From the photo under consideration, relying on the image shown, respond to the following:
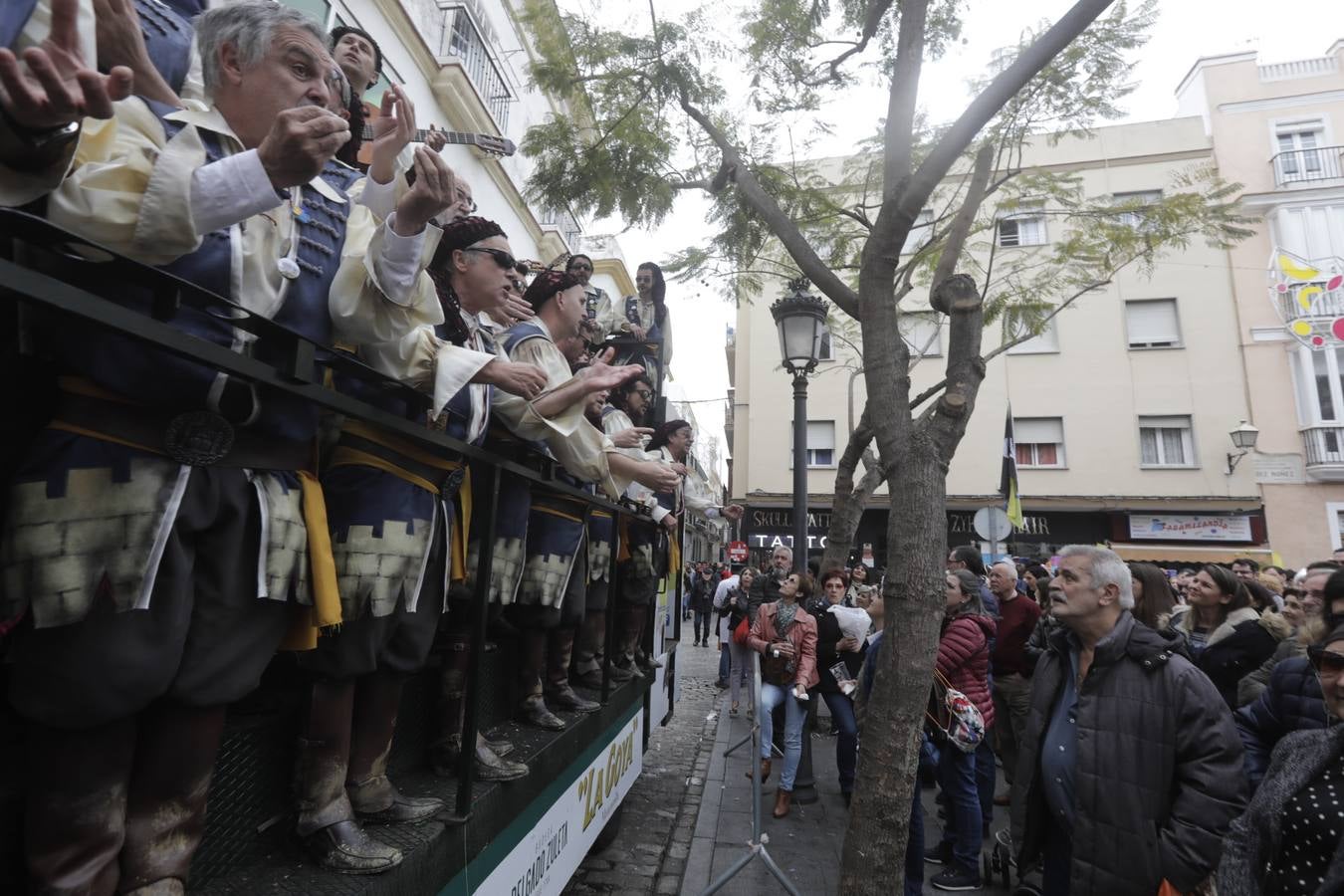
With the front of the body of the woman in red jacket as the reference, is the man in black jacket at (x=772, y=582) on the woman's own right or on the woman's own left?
on the woman's own right

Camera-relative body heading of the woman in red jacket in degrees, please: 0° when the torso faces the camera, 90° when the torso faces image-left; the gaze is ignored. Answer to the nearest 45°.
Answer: approximately 90°

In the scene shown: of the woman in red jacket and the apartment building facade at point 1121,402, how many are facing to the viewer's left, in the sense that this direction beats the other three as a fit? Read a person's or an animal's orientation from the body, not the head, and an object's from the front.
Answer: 1

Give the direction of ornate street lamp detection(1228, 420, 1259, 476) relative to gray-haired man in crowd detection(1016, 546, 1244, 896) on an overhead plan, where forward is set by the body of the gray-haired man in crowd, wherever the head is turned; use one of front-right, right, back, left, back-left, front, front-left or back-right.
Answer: back-right

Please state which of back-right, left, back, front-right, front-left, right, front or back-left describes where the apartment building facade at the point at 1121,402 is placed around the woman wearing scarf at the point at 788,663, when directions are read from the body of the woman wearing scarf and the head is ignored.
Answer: back

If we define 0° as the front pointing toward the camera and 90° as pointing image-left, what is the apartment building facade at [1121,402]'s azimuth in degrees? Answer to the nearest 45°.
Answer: approximately 0°

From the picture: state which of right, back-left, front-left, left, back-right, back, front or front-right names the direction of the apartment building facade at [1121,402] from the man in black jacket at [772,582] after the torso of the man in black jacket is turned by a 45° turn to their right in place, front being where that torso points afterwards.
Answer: back-right

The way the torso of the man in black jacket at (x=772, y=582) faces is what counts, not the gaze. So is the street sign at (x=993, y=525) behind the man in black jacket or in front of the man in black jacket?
behind

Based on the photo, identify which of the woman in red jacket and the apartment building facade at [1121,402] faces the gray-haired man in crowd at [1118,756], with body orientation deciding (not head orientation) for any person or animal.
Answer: the apartment building facade

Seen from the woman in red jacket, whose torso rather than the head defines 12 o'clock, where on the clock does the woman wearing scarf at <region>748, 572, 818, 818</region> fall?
The woman wearing scarf is roughly at 1 o'clock from the woman in red jacket.
